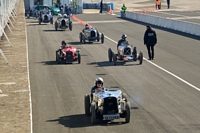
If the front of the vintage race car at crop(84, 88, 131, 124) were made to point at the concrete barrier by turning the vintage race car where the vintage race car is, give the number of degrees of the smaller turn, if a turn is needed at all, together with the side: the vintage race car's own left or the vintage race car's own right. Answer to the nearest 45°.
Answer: approximately 180°

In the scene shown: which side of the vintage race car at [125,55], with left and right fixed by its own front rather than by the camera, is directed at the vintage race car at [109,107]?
front

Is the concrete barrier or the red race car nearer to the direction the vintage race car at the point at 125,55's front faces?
the red race car

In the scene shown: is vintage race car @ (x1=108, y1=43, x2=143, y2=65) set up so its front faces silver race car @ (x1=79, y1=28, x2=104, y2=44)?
no

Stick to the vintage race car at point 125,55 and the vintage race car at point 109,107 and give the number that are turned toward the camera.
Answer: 2

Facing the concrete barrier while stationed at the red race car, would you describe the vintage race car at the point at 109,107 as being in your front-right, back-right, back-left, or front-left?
back-right

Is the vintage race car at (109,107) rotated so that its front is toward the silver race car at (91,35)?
no

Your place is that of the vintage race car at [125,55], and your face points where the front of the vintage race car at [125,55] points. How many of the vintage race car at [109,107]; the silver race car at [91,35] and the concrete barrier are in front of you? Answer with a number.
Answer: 1

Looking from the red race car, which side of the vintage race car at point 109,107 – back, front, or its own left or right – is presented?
back

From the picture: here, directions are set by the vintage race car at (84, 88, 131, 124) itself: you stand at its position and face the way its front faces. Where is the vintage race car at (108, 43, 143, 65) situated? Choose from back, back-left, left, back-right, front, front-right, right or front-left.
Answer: back

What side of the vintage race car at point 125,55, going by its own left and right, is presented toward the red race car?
right

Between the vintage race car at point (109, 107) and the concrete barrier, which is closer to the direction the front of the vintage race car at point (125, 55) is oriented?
the vintage race car

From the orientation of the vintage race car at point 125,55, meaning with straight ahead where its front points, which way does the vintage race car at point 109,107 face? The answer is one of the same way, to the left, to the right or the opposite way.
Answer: the same way

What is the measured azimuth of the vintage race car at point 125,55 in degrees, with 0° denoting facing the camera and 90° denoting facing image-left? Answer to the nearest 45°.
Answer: approximately 0°

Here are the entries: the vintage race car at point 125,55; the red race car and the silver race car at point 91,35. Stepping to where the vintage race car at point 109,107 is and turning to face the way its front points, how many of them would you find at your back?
3

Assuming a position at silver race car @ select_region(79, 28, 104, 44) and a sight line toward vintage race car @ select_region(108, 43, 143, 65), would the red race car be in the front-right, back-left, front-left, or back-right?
front-right

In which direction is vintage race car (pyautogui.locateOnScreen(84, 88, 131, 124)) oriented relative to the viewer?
toward the camera
